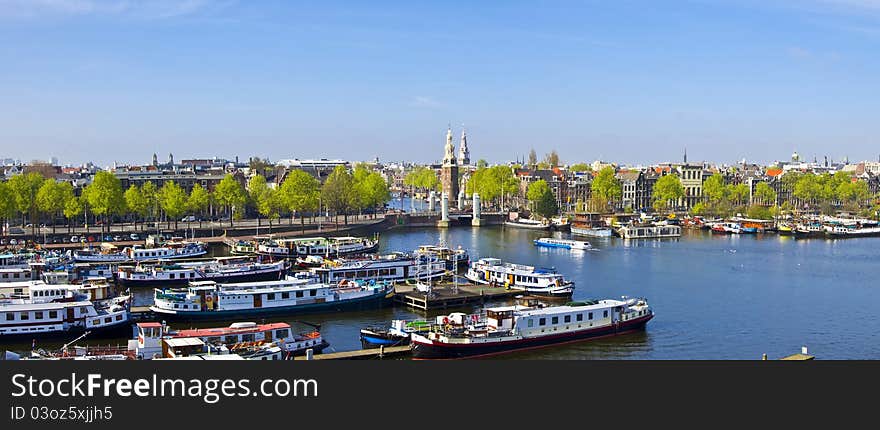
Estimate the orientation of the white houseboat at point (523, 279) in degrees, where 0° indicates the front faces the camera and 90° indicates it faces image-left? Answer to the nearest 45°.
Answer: approximately 315°

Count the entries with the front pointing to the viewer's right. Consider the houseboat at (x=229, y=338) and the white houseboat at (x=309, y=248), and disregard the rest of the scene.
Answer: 2

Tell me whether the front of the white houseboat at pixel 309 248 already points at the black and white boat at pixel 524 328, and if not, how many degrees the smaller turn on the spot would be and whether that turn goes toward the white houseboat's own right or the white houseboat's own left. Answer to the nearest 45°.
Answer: approximately 90° to the white houseboat's own right

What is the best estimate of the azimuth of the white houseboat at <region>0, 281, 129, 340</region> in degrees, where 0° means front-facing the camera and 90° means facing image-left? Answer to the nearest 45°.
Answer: approximately 270°

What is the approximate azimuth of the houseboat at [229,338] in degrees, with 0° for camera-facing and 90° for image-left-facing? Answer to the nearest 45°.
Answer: approximately 270°
